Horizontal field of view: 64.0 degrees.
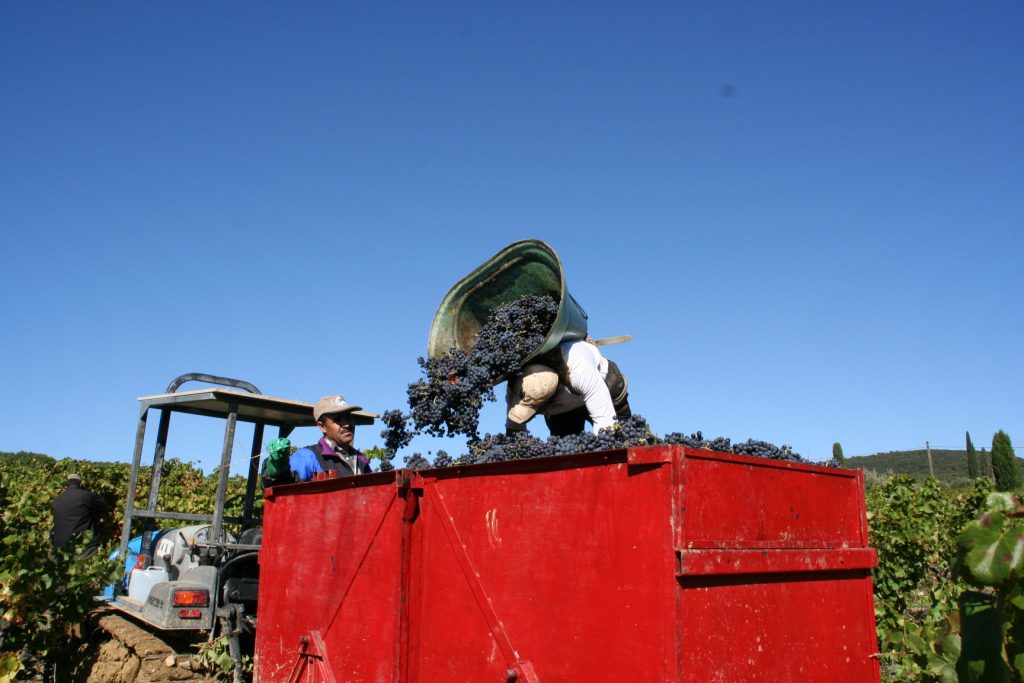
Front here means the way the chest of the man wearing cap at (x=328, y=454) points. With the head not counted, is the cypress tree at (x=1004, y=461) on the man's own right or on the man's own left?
on the man's own left

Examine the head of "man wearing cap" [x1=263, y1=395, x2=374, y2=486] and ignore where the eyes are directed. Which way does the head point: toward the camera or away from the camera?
toward the camera

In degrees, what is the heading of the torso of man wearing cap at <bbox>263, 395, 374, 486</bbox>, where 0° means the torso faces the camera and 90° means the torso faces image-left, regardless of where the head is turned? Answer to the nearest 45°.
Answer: approximately 315°
